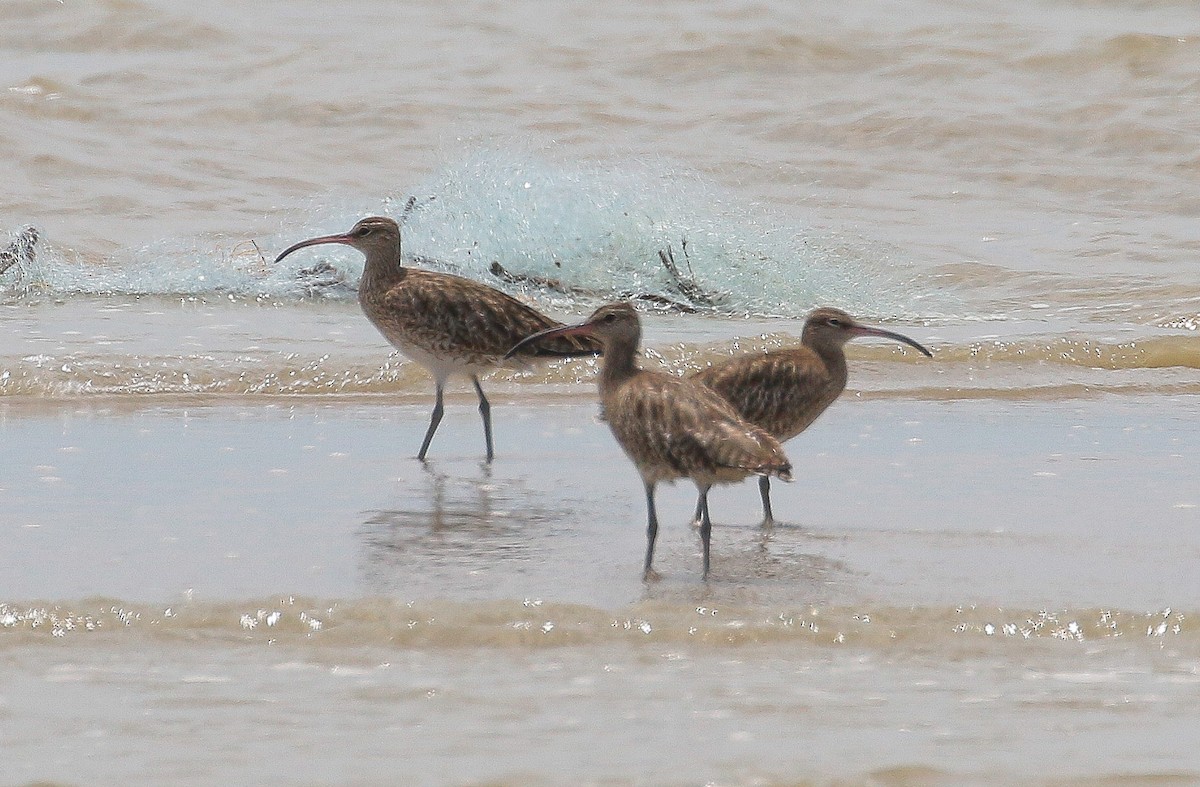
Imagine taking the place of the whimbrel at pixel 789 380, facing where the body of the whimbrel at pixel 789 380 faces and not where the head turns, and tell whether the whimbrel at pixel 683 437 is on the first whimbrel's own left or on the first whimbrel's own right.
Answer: on the first whimbrel's own right

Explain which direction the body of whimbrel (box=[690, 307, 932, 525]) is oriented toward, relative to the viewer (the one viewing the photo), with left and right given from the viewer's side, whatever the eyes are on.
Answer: facing to the right of the viewer

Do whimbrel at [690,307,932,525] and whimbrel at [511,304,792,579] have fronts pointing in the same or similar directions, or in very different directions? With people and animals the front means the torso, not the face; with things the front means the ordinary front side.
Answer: very different directions

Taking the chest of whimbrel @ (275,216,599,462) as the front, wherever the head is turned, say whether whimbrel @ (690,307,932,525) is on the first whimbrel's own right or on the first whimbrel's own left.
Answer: on the first whimbrel's own left

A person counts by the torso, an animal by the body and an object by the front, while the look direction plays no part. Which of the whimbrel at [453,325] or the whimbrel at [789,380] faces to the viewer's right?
the whimbrel at [789,380]

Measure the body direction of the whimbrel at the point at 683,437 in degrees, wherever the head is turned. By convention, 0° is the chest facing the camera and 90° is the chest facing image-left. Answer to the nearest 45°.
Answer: approximately 90°

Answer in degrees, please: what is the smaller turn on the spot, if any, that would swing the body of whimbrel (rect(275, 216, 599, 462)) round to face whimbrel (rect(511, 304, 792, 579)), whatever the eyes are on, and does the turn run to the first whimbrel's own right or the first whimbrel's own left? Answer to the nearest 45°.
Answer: approximately 90° to the first whimbrel's own left

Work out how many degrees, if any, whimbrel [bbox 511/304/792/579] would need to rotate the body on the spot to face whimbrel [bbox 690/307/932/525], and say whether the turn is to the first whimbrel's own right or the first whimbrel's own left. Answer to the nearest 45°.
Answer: approximately 90° to the first whimbrel's own right

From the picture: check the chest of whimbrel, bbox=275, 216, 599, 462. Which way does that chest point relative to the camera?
to the viewer's left
